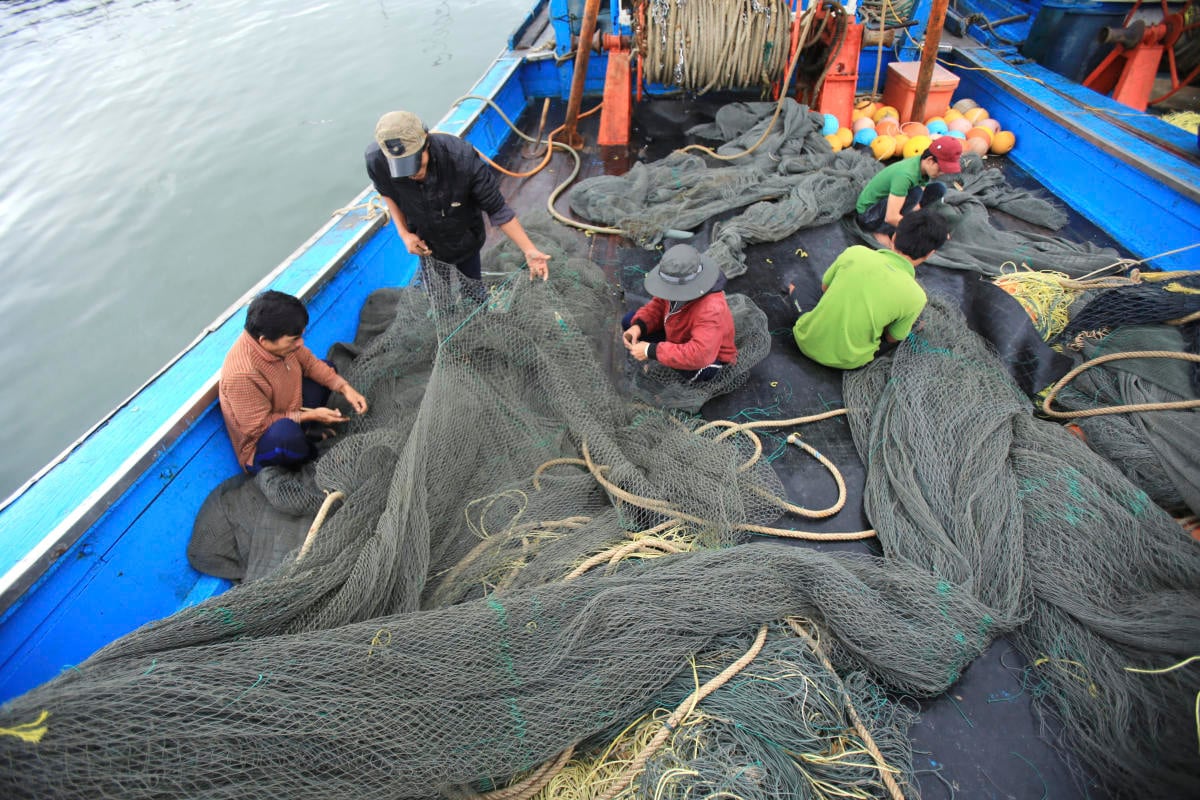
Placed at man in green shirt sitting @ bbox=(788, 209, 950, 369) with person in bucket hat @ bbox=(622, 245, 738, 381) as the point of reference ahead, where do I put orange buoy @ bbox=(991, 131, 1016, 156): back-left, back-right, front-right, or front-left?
back-right

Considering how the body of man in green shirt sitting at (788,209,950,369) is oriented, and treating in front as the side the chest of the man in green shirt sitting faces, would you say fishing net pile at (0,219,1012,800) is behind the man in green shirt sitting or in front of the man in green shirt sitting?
behind

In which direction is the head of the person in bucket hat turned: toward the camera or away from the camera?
toward the camera

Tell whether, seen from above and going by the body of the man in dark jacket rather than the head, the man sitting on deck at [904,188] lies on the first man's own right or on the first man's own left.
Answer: on the first man's own left

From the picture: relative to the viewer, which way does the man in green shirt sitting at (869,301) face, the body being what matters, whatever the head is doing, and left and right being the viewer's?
facing away from the viewer and to the right of the viewer

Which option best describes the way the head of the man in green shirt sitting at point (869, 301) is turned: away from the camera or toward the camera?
away from the camera

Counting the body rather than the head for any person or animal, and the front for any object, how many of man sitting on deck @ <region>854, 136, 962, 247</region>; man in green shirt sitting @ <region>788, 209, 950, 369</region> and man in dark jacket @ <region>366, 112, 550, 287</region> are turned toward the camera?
1

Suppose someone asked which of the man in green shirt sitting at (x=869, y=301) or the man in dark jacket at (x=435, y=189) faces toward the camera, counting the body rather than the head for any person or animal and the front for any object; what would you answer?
the man in dark jacket

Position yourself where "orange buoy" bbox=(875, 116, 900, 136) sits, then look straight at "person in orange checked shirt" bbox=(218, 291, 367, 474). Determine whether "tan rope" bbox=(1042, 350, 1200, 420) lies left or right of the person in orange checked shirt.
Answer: left

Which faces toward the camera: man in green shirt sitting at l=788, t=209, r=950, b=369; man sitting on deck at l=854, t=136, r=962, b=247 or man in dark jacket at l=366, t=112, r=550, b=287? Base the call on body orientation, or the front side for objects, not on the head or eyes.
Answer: the man in dark jacket

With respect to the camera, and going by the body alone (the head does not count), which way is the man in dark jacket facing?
toward the camera

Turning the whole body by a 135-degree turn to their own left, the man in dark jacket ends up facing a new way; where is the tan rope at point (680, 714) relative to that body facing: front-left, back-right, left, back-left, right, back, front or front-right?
back-right

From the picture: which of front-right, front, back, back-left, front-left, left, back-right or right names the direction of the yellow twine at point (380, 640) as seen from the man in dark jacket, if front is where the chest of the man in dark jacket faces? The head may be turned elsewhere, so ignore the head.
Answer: front
